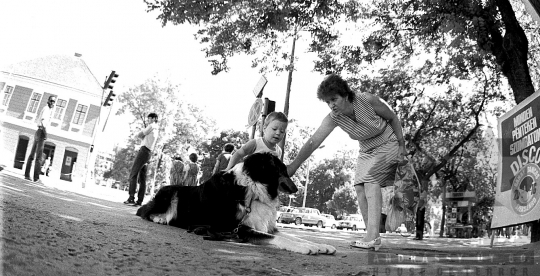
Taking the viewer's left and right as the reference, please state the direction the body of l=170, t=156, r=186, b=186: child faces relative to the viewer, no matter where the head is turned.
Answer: facing away from the viewer

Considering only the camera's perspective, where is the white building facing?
facing the viewer

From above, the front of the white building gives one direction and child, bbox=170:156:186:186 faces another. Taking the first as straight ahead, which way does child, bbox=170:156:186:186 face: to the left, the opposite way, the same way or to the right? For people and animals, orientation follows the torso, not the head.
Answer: the opposite way

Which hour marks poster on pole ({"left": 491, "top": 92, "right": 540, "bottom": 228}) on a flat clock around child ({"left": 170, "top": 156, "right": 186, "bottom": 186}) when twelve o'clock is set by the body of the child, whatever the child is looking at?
The poster on pole is roughly at 5 o'clock from the child.

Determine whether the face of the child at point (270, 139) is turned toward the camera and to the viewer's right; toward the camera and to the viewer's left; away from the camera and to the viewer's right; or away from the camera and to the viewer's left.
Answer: toward the camera and to the viewer's right

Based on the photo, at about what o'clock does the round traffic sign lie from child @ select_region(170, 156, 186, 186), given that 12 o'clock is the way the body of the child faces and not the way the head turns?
The round traffic sign is roughly at 3 o'clock from the child.

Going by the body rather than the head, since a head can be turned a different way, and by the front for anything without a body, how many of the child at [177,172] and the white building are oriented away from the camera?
1
